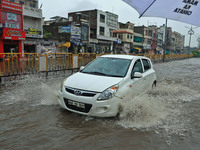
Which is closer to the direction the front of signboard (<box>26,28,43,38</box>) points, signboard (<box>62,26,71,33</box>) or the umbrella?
the umbrella

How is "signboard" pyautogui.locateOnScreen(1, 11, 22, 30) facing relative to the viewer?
toward the camera

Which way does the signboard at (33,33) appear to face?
toward the camera

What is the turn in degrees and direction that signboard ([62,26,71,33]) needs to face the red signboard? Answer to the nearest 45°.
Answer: approximately 45° to its right

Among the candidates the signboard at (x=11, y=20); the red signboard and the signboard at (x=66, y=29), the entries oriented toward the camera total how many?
3

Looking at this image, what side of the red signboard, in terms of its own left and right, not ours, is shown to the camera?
front

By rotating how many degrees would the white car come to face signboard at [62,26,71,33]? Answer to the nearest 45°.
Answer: approximately 135° to its right

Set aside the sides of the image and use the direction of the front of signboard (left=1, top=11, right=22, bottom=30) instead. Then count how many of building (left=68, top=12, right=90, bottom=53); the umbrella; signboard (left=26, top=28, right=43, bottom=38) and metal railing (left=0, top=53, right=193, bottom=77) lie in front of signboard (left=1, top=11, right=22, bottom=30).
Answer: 2

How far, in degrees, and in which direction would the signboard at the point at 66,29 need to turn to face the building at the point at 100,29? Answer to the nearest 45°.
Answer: approximately 135° to its left

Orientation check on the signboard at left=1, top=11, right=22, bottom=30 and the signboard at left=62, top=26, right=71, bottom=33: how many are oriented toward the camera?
2

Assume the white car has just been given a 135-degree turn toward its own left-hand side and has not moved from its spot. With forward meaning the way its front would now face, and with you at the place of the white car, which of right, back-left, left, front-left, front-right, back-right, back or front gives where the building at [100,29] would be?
left

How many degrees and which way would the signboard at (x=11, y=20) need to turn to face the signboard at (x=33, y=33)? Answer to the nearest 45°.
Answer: approximately 135° to its left

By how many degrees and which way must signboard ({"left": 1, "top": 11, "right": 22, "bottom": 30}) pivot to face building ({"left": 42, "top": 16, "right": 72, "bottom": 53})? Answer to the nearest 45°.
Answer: approximately 135° to its left

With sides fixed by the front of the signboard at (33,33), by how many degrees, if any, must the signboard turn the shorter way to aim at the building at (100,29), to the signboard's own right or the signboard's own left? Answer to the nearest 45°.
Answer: approximately 135° to the signboard's own left

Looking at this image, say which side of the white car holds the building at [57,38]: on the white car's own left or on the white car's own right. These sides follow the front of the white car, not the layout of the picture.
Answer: on the white car's own right
